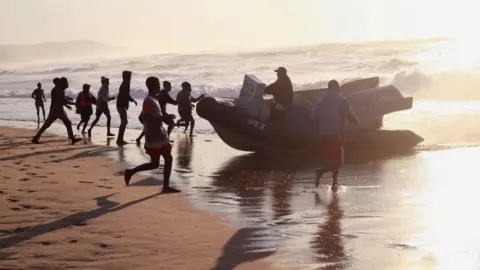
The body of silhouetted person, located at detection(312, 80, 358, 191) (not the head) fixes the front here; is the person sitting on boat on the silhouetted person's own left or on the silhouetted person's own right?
on the silhouetted person's own left

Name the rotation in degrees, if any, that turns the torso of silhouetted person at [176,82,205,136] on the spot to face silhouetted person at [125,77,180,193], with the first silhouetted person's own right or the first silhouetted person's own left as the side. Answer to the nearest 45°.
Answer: approximately 90° to the first silhouetted person's own right

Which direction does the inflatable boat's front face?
to the viewer's left

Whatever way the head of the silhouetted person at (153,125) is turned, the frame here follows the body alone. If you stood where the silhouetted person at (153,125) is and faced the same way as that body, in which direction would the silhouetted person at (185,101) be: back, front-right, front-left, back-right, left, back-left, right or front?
left

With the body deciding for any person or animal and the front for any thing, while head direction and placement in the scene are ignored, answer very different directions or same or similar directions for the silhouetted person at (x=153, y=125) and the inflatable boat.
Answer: very different directions

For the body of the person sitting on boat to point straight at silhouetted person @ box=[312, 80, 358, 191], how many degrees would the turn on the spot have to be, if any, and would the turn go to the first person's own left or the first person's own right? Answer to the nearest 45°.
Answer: approximately 90° to the first person's own left

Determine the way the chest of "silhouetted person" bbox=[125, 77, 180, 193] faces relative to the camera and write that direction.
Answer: to the viewer's right

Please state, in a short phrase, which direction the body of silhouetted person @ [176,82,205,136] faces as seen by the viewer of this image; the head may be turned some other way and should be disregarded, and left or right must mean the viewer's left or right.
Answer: facing to the right of the viewer

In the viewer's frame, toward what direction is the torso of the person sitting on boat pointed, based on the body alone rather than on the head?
to the viewer's left
